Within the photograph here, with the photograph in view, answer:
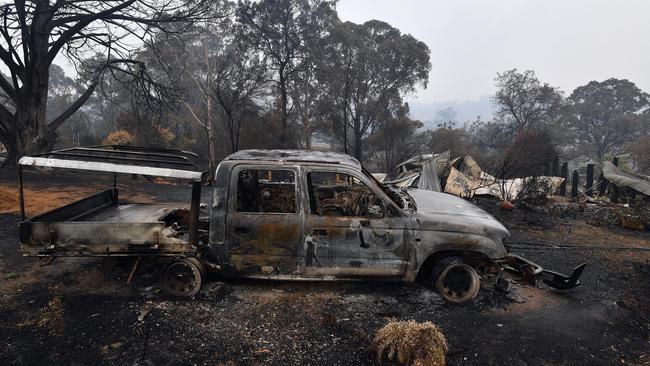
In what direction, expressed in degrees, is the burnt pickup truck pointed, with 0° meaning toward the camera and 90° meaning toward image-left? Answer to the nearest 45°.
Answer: approximately 270°

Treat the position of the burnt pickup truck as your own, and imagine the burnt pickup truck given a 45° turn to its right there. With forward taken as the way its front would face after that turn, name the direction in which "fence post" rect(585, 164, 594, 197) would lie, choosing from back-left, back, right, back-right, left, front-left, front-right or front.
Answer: left
